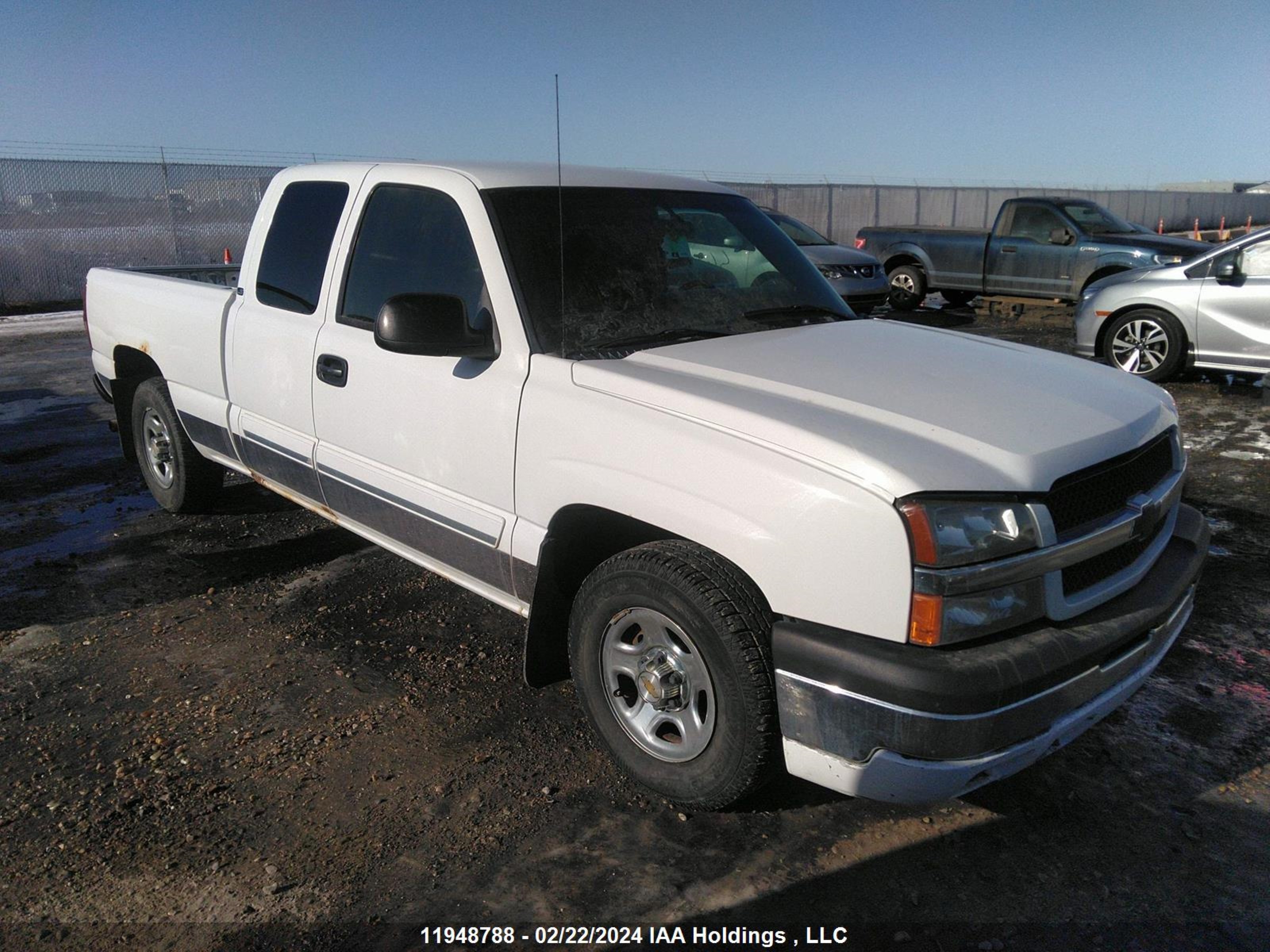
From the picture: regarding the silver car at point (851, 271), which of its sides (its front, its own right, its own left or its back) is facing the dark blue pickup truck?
left

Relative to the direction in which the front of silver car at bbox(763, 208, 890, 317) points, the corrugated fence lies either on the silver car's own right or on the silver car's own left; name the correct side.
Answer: on the silver car's own left

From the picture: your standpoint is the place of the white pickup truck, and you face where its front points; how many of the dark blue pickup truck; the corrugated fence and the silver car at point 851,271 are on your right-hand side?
0

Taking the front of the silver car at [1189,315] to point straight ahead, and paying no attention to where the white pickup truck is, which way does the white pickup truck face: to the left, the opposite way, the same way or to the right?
the opposite way

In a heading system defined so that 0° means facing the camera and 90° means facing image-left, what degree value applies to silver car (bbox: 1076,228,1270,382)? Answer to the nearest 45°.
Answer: approximately 90°

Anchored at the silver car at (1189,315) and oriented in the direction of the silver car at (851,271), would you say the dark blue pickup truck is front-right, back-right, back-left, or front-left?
front-right

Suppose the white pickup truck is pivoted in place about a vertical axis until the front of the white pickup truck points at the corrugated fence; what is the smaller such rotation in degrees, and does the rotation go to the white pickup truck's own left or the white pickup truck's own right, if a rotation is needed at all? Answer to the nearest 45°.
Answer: approximately 135° to the white pickup truck's own left

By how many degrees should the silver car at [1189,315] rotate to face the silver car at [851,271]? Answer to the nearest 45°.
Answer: approximately 45° to its right

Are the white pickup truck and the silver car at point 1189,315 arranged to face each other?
no

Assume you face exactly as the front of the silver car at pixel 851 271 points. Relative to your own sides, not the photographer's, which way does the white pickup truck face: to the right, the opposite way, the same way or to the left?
the same way

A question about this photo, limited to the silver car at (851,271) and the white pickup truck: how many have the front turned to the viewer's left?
0

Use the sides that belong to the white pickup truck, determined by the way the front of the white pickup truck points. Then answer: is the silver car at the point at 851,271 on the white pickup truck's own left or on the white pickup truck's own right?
on the white pickup truck's own left

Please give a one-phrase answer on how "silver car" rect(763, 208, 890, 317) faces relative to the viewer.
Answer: facing the viewer and to the right of the viewer

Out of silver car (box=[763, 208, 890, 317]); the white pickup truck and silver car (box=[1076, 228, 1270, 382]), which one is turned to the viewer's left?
silver car (box=[1076, 228, 1270, 382])

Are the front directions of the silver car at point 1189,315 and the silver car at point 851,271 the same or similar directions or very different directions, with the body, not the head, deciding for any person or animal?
very different directions

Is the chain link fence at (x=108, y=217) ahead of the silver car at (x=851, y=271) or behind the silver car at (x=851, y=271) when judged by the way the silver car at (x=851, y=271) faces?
behind

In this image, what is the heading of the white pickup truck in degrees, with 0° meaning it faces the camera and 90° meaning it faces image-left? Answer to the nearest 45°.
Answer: approximately 315°

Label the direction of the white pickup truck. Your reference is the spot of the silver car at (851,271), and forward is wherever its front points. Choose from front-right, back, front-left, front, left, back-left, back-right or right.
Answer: front-right
